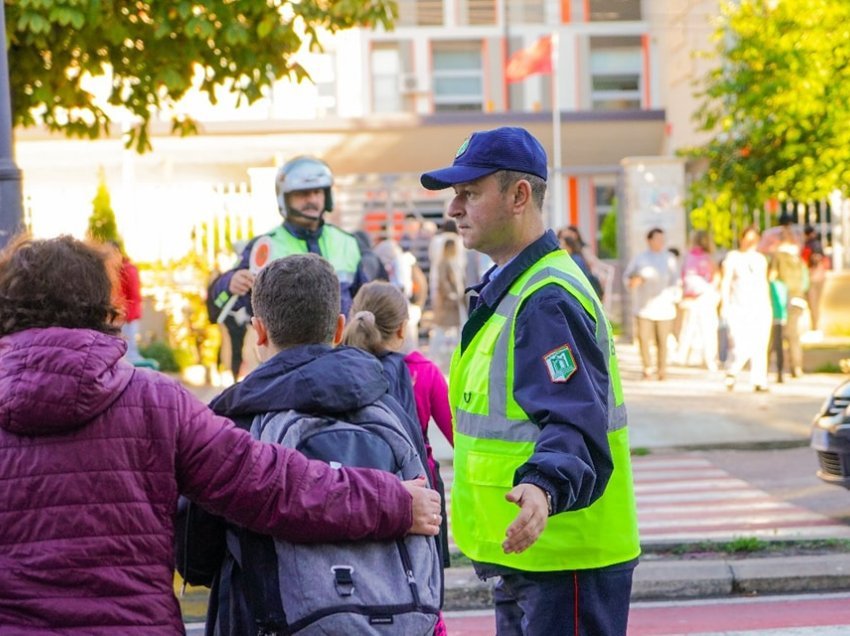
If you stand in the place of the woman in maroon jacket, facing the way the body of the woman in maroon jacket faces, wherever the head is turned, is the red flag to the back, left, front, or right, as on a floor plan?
front

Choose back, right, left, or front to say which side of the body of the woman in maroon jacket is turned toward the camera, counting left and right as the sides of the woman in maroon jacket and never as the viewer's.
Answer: back

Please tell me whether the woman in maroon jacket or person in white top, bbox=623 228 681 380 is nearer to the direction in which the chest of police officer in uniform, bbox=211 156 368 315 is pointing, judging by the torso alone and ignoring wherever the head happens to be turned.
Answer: the woman in maroon jacket

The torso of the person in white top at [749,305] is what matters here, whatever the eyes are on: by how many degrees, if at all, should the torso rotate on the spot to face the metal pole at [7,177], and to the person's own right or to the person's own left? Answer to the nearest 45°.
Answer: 0° — they already face it

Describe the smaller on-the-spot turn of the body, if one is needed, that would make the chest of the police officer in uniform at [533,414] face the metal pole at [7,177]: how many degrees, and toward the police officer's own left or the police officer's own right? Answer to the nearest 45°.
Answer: approximately 45° to the police officer's own right

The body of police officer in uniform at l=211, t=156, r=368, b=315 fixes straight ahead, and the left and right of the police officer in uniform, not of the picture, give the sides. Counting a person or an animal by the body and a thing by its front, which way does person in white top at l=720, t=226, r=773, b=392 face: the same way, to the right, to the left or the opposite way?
the same way

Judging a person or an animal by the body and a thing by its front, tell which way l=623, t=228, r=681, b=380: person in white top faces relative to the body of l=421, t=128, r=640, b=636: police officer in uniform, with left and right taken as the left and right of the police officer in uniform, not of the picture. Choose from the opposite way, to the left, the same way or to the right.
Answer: to the left

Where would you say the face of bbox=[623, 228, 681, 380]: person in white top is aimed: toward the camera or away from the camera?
toward the camera

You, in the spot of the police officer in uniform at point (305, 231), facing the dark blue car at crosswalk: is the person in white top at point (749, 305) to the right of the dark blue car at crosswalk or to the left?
left

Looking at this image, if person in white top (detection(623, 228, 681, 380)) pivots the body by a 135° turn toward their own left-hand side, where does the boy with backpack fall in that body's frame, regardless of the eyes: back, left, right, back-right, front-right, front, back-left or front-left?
back-right

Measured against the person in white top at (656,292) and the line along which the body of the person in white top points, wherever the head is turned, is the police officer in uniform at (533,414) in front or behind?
in front

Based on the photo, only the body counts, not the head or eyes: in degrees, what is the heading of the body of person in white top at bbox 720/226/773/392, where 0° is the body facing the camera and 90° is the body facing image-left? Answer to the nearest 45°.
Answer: approximately 0°

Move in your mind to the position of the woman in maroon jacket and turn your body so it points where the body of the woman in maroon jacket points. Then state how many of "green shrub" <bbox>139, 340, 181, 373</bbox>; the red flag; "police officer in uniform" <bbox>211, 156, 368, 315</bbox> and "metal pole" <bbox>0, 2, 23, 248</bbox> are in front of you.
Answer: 4

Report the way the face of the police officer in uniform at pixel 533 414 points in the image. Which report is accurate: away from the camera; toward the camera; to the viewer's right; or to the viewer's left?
to the viewer's left

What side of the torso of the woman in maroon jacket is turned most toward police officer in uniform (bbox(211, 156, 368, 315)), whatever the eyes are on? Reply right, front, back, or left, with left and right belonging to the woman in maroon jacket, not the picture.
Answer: front
